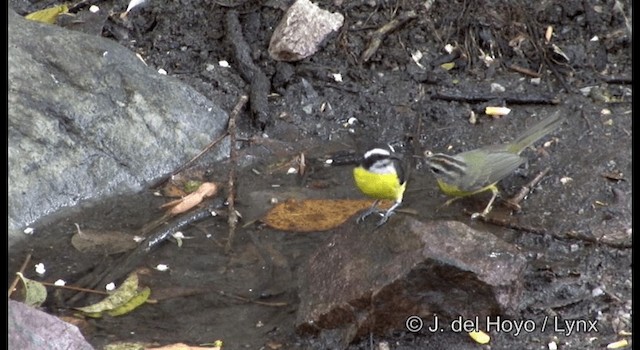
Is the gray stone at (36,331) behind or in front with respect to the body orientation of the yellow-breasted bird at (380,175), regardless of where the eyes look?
in front

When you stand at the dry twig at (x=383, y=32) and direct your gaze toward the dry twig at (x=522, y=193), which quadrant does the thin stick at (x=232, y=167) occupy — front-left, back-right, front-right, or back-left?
front-right

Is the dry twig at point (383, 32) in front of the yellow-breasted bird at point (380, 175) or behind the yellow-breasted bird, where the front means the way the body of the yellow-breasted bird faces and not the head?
behind

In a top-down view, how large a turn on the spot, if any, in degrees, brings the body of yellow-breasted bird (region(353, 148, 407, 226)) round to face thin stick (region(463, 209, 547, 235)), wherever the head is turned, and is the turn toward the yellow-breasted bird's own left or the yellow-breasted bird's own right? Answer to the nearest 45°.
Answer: approximately 135° to the yellow-breasted bird's own left

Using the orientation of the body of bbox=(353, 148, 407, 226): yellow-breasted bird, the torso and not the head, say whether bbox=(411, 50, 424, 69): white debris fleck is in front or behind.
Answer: behind

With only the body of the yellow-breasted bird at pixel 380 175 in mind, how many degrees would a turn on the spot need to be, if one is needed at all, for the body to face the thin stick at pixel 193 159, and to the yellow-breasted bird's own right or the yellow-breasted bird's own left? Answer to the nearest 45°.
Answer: approximately 90° to the yellow-breasted bird's own right

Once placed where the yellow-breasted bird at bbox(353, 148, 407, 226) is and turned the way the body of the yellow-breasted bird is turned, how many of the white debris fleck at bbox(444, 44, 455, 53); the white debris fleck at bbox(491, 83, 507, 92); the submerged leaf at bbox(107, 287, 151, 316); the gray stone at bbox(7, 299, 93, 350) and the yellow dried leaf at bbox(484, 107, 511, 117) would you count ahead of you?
2

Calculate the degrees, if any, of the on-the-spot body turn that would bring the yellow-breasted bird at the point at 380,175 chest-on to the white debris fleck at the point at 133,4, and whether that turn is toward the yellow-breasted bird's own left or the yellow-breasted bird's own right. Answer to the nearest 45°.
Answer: approximately 90° to the yellow-breasted bird's own right

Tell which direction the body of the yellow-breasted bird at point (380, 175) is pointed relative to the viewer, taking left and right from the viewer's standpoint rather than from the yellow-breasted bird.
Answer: facing the viewer and to the left of the viewer

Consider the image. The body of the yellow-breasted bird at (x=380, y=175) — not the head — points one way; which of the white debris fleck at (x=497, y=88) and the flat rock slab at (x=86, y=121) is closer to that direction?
the flat rock slab

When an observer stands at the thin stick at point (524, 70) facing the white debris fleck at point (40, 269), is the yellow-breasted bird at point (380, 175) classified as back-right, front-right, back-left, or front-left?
front-left

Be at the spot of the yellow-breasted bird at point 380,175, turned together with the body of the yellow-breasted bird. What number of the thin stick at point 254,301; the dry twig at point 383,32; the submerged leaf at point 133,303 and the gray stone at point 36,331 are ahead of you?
3

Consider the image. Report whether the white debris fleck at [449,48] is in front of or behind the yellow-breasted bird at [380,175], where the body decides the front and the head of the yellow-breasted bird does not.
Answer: behind

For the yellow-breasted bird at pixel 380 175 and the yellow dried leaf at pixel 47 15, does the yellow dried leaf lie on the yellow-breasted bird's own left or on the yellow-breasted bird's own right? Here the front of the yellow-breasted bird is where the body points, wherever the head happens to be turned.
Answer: on the yellow-breasted bird's own right

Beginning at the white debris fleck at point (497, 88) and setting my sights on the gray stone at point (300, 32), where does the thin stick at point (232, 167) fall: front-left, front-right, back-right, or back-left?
front-left
